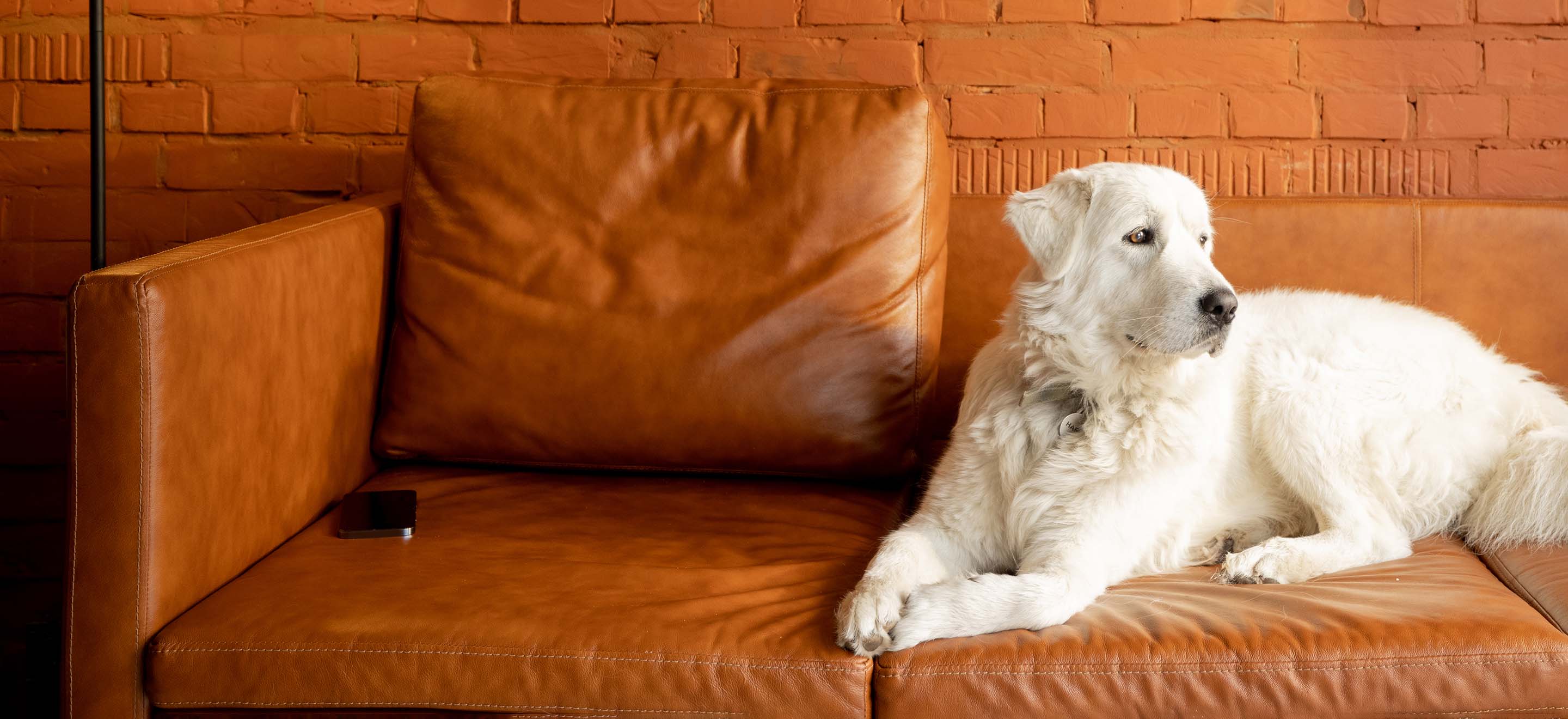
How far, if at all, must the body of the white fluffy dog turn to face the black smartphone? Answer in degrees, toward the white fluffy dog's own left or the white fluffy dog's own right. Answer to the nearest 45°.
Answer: approximately 45° to the white fluffy dog's own right

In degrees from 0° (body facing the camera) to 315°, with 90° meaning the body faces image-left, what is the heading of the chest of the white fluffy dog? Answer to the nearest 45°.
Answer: approximately 45°

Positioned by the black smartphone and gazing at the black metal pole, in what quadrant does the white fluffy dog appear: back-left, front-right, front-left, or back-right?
back-right

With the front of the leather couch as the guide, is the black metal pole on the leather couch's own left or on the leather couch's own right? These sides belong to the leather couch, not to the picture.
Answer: on the leather couch's own right

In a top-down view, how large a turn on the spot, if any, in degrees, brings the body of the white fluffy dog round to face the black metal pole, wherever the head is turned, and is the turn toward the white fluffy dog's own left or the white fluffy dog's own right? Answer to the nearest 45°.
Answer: approximately 45° to the white fluffy dog's own right

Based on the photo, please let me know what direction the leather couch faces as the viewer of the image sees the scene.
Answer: facing the viewer
